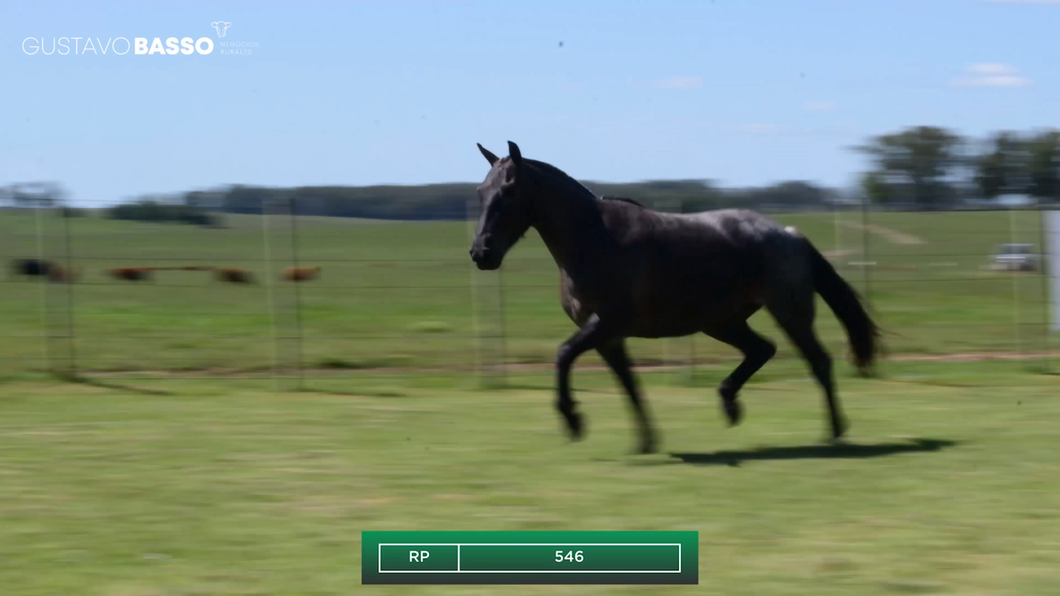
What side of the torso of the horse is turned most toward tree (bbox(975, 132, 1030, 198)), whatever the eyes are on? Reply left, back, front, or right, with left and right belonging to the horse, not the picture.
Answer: right

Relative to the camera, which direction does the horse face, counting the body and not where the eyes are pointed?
to the viewer's left

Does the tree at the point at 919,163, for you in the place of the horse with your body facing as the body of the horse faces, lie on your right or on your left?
on your right

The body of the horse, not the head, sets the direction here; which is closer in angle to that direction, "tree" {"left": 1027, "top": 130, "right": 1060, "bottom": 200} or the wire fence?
the wire fence

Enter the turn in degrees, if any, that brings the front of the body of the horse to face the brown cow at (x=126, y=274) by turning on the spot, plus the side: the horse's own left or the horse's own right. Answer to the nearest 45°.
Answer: approximately 45° to the horse's own right

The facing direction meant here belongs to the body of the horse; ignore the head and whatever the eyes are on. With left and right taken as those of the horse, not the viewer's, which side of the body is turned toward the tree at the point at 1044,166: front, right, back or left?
right

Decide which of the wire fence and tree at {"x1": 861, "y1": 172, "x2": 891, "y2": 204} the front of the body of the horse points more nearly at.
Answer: the wire fence

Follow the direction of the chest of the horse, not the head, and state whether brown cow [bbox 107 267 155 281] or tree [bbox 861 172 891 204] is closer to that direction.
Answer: the brown cow

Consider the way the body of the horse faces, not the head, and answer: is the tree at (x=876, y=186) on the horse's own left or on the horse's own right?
on the horse's own right

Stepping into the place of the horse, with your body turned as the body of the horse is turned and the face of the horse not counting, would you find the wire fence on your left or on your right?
on your right
